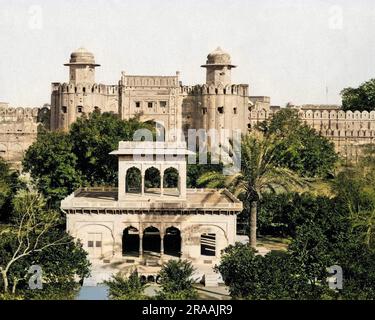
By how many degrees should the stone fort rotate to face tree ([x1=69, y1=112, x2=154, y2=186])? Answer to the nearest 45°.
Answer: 0° — it already faces it

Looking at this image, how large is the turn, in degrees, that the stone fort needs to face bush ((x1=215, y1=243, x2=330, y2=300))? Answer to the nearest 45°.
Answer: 0° — it already faces it

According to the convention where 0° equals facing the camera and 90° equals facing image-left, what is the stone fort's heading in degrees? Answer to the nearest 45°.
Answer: approximately 0°

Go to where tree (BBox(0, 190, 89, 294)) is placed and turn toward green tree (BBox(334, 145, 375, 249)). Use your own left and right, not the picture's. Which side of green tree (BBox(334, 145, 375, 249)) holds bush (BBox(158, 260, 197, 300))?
right

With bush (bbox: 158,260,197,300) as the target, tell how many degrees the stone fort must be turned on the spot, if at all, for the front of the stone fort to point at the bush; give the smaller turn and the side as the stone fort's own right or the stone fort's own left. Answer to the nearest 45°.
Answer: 0° — it already faces it
